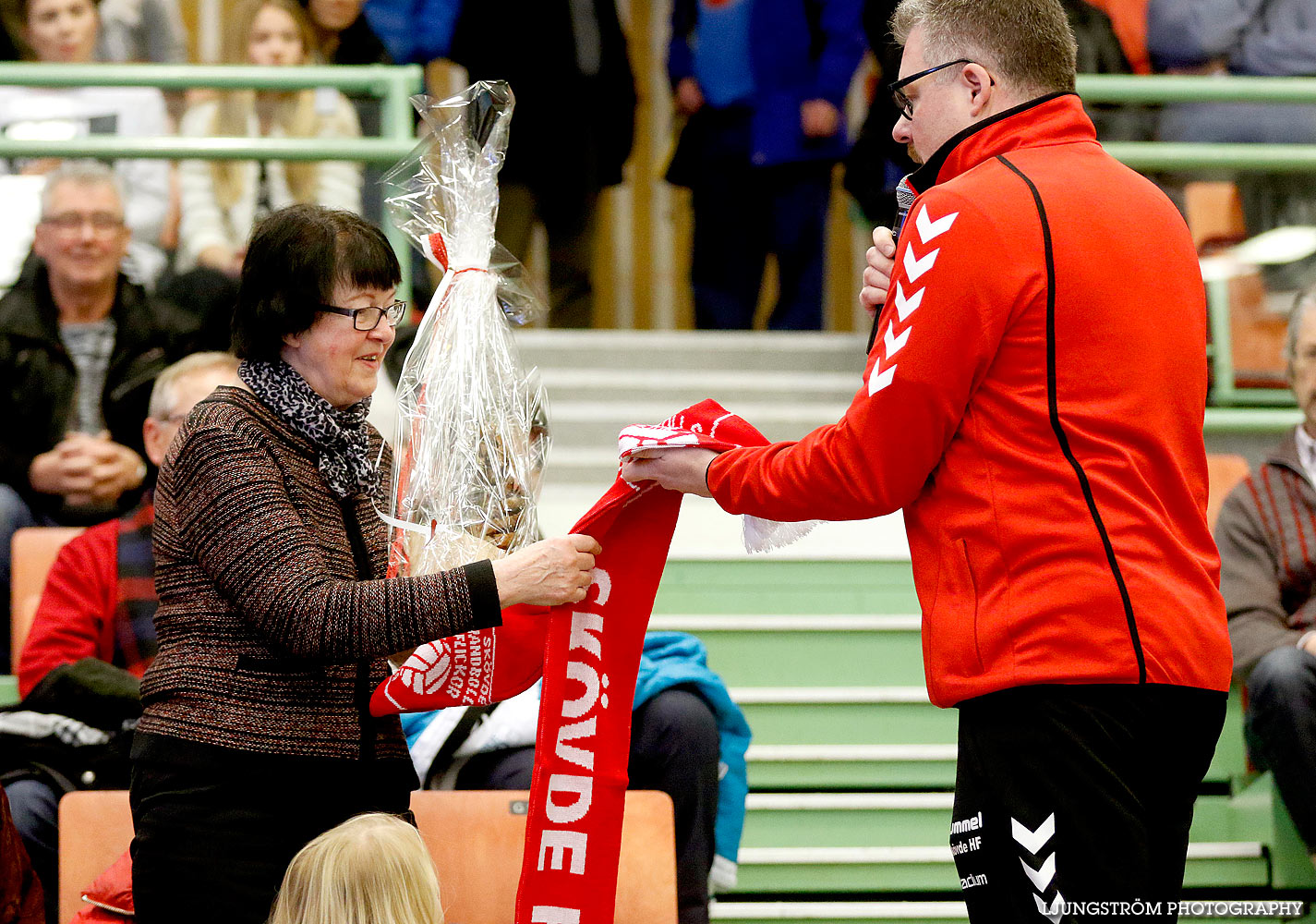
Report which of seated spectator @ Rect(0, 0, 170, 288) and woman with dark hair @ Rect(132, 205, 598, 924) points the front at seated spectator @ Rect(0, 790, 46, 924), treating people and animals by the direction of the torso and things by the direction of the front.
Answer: seated spectator @ Rect(0, 0, 170, 288)

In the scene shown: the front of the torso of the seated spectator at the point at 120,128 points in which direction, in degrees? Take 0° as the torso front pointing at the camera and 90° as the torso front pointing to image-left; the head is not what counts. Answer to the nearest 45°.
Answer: approximately 0°

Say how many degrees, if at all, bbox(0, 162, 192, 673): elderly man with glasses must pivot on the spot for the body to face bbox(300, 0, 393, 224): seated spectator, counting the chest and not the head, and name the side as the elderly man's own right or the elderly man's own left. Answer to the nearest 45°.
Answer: approximately 135° to the elderly man's own left

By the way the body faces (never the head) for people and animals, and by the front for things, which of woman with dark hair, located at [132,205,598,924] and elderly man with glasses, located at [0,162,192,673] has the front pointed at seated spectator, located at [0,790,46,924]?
the elderly man with glasses

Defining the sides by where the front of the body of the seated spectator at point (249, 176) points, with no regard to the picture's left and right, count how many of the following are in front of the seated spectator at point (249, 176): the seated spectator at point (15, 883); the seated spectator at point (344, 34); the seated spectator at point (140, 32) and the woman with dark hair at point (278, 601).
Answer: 2

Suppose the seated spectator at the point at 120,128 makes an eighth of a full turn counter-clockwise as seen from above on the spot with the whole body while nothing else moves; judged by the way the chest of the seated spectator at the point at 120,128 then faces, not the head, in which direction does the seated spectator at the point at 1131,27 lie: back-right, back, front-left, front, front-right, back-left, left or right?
front-left

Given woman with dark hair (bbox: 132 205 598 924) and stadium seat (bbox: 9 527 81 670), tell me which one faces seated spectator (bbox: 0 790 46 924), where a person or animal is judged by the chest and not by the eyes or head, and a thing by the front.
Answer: the stadium seat

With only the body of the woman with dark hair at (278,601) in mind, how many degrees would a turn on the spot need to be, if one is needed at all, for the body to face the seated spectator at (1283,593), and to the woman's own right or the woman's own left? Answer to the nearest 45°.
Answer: approximately 45° to the woman's own left
